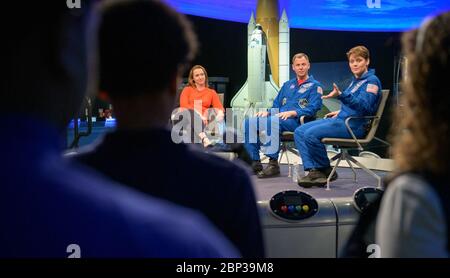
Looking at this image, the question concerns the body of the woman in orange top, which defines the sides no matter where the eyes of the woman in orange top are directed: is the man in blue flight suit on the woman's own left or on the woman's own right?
on the woman's own left

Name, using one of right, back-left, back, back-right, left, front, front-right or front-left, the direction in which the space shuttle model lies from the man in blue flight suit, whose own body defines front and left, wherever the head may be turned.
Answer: back-right

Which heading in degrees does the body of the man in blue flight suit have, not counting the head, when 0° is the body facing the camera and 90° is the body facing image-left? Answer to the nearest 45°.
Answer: approximately 45°

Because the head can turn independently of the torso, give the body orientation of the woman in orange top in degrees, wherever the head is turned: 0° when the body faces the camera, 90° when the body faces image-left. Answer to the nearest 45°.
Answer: approximately 315°

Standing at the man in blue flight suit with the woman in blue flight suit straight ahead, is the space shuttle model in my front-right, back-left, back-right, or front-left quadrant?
back-left

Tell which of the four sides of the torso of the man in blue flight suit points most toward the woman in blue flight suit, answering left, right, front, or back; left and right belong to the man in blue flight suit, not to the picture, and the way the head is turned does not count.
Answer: left
